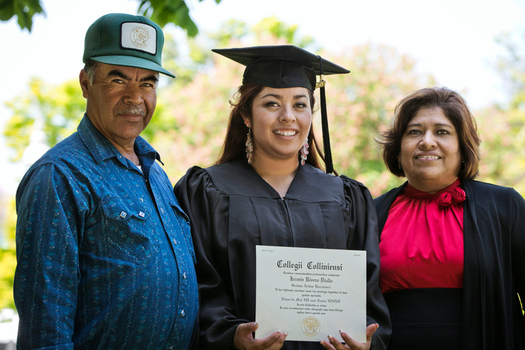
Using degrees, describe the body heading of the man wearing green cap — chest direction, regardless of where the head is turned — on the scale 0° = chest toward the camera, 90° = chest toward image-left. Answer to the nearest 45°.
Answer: approximately 315°

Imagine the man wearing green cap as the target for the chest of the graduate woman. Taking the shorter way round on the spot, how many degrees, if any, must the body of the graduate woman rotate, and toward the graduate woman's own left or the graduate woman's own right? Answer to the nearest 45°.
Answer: approximately 45° to the graduate woman's own right

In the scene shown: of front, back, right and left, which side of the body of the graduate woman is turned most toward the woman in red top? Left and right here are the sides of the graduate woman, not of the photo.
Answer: left

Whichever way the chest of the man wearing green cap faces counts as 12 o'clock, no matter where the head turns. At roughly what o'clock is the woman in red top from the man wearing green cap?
The woman in red top is roughly at 10 o'clock from the man wearing green cap.

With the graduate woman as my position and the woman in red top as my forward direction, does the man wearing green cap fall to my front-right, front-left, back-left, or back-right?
back-right
